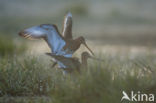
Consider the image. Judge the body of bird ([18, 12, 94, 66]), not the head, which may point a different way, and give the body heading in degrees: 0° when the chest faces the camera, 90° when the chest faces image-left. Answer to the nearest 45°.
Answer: approximately 270°
